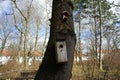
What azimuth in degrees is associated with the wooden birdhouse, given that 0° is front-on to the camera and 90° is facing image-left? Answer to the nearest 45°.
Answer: approximately 0°
